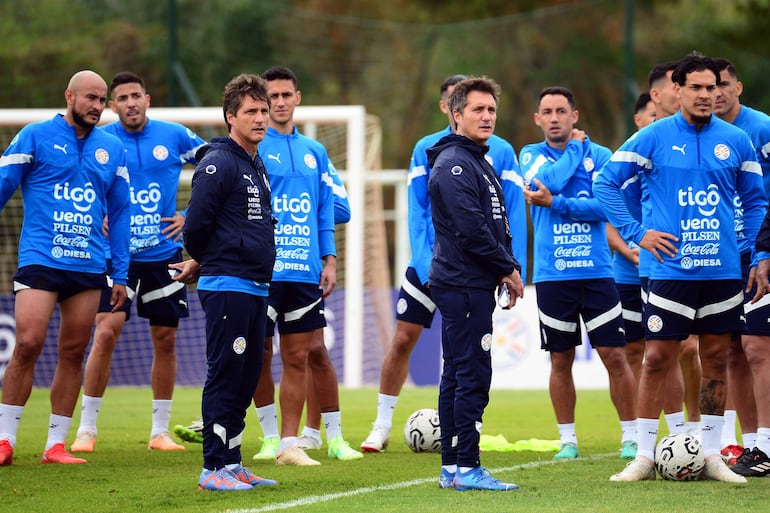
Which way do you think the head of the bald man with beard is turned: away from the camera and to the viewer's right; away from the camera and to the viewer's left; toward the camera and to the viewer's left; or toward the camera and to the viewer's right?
toward the camera and to the viewer's right

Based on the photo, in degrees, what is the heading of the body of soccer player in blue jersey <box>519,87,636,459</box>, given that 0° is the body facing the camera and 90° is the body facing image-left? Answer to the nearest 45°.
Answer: approximately 0°

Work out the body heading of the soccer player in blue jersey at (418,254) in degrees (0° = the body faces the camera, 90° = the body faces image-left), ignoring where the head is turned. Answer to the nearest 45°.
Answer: approximately 0°

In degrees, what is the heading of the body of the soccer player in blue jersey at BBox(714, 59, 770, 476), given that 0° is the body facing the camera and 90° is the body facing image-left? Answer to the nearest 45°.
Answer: approximately 45°

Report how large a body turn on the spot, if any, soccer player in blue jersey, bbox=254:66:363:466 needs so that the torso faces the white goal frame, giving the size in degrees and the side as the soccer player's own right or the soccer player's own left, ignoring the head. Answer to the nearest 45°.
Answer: approximately 180°

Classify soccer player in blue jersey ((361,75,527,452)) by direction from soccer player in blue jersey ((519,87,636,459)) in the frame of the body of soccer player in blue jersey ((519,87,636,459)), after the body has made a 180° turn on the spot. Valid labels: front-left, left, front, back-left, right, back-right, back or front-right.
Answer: left
